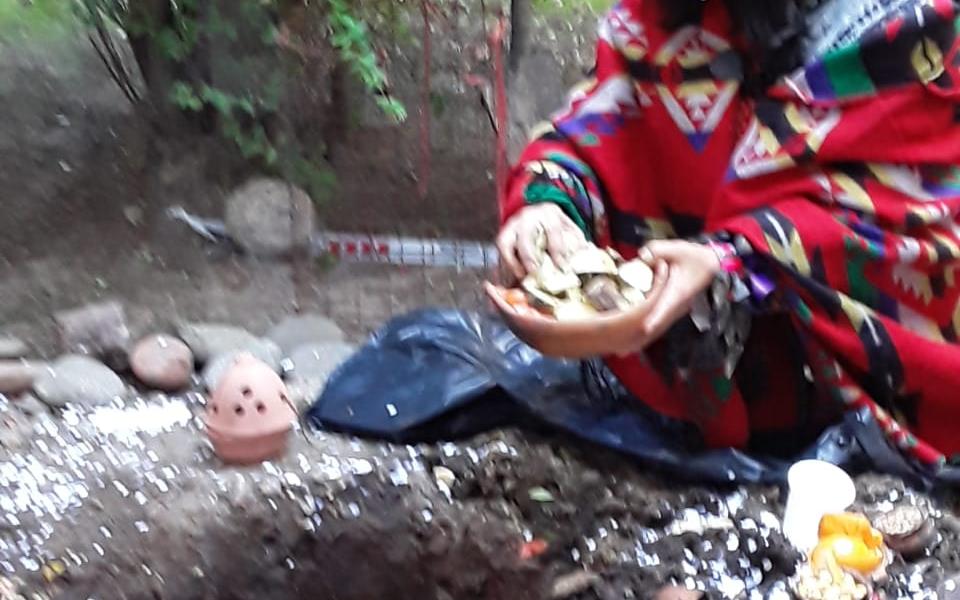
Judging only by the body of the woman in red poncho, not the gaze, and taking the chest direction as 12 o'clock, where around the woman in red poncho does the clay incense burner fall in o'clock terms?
The clay incense burner is roughly at 1 o'clock from the woman in red poncho.

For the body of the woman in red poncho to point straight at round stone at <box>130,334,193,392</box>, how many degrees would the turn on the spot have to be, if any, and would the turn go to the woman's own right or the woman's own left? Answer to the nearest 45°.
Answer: approximately 45° to the woman's own right

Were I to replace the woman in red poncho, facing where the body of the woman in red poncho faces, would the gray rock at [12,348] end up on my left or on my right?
on my right

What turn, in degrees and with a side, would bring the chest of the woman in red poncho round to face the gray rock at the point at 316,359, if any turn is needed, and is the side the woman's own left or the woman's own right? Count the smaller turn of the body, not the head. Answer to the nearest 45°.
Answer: approximately 45° to the woman's own right

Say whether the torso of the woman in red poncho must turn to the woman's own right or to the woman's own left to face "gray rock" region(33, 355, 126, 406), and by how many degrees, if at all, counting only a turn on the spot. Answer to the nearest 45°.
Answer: approximately 45° to the woman's own right

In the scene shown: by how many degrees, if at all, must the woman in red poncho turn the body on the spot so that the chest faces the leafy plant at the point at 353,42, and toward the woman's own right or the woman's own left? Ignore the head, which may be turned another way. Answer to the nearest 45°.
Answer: approximately 90° to the woman's own right

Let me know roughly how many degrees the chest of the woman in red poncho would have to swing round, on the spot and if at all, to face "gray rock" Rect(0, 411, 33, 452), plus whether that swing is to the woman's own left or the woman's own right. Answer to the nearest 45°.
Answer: approximately 45° to the woman's own right

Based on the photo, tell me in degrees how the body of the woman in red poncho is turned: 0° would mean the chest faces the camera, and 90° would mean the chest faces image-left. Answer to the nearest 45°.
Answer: approximately 45°

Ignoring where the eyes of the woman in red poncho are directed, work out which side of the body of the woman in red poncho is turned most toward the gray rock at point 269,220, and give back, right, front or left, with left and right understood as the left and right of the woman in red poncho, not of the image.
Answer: right
